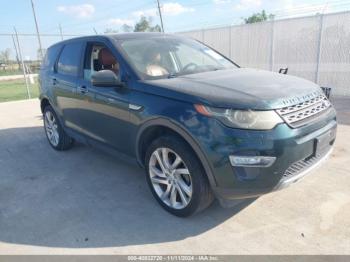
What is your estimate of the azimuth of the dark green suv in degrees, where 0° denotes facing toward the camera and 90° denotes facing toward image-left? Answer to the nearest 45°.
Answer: approximately 315°
